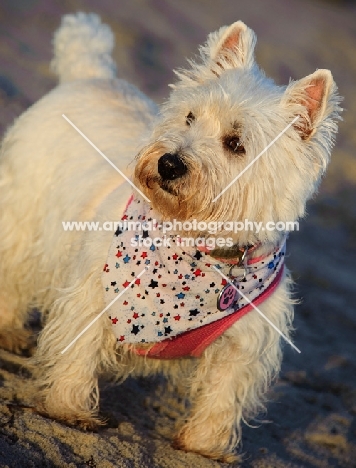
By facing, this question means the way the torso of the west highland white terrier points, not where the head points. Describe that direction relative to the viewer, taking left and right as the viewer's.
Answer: facing the viewer and to the right of the viewer
